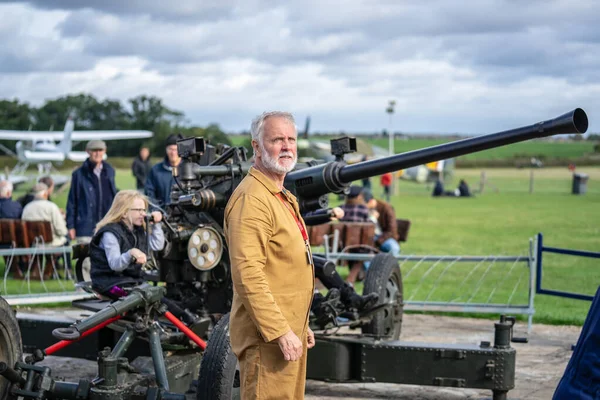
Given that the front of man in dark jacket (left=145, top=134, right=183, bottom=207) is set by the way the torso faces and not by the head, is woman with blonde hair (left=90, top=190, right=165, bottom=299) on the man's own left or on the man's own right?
on the man's own right

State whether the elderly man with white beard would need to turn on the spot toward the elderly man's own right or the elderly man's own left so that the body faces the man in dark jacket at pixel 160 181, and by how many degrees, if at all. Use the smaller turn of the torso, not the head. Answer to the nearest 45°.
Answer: approximately 135° to the elderly man's own left

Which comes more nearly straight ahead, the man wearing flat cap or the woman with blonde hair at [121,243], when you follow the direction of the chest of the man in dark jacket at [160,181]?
the woman with blonde hair

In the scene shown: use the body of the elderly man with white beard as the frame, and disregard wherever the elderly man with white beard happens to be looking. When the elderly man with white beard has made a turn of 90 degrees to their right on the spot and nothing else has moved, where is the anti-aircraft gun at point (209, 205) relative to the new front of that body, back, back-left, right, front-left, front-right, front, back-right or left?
back-right

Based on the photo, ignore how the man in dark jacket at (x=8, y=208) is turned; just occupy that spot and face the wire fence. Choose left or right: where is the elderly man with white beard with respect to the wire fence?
right

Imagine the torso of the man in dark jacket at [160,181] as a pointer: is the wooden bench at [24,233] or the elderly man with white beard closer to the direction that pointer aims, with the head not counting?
the elderly man with white beard
